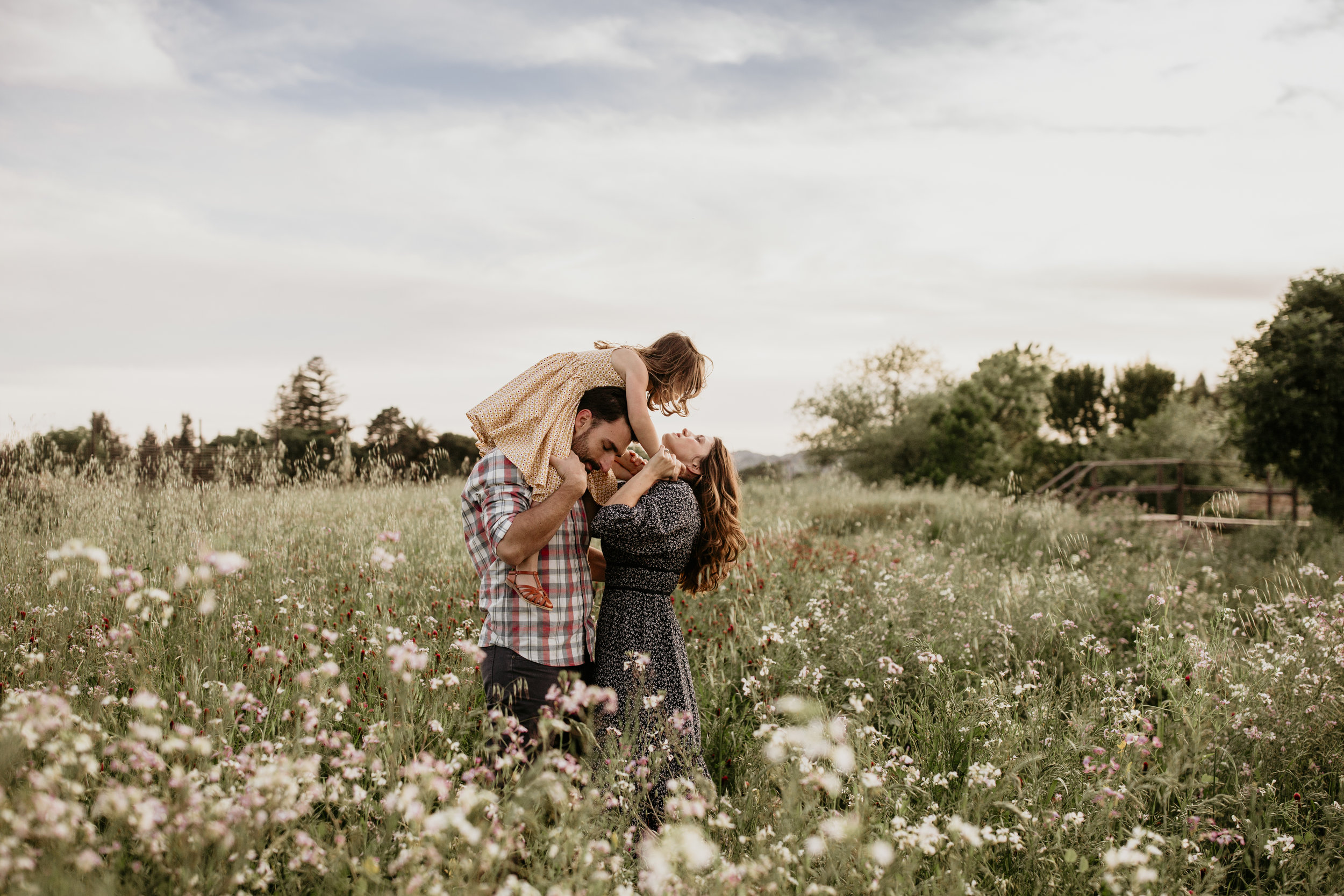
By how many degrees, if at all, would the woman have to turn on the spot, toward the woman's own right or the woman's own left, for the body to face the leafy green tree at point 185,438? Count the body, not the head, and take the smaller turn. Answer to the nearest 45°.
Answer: approximately 45° to the woman's own right

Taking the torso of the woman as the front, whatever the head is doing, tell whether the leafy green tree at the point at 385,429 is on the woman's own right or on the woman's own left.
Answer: on the woman's own right

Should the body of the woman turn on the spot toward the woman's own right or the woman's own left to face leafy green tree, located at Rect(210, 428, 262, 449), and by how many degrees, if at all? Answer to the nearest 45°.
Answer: approximately 45° to the woman's own right

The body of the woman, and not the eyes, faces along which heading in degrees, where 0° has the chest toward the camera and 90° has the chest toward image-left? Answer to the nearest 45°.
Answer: approximately 90°

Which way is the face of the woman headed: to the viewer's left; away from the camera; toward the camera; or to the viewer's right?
to the viewer's left

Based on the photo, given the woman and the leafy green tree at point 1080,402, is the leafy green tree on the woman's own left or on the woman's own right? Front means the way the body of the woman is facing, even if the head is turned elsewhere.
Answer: on the woman's own right
